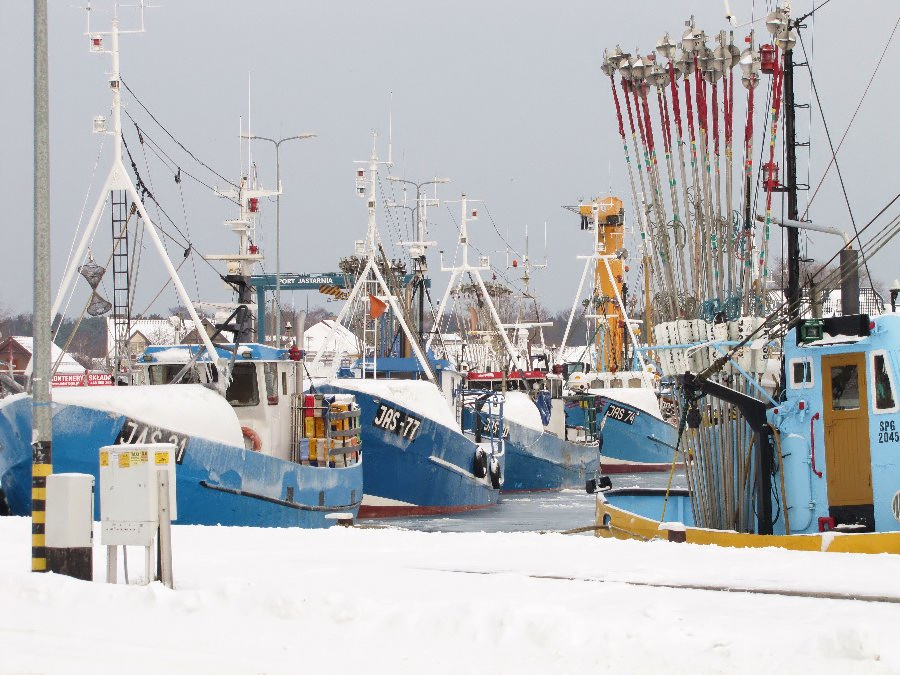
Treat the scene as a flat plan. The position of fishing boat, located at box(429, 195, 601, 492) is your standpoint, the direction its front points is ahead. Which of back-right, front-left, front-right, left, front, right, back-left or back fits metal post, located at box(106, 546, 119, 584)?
front-left

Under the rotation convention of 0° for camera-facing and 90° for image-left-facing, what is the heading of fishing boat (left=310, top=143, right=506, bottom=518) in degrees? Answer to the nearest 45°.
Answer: approximately 45°

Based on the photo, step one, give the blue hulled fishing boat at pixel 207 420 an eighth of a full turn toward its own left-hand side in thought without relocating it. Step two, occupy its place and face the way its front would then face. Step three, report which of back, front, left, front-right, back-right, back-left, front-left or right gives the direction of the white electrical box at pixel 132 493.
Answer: front

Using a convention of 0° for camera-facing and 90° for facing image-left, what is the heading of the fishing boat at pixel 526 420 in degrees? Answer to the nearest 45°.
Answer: approximately 45°

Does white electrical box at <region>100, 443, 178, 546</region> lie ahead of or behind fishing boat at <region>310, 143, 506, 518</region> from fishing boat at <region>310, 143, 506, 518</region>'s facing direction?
ahead

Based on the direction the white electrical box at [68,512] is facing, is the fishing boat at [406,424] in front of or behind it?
behind

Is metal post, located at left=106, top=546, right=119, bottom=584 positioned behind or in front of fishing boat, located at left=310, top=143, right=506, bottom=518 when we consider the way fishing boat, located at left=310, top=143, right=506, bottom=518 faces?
in front

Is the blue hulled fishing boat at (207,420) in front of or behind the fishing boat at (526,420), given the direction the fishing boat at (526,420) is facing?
in front

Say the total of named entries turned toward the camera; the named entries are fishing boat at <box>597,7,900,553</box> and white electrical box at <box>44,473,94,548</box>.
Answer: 1

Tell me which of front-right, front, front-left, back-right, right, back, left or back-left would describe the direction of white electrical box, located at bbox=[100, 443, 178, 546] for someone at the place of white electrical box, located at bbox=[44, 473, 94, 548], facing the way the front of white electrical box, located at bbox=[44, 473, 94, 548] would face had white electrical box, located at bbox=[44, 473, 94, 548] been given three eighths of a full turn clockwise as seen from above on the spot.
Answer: back

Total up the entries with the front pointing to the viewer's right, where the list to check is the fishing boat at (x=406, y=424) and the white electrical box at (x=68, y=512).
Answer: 0

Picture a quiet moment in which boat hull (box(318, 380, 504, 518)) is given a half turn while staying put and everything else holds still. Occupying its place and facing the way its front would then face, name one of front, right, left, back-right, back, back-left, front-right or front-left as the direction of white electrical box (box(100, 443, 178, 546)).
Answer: back-right

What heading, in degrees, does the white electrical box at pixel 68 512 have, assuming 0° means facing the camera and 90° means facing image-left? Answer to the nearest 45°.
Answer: approximately 0°
